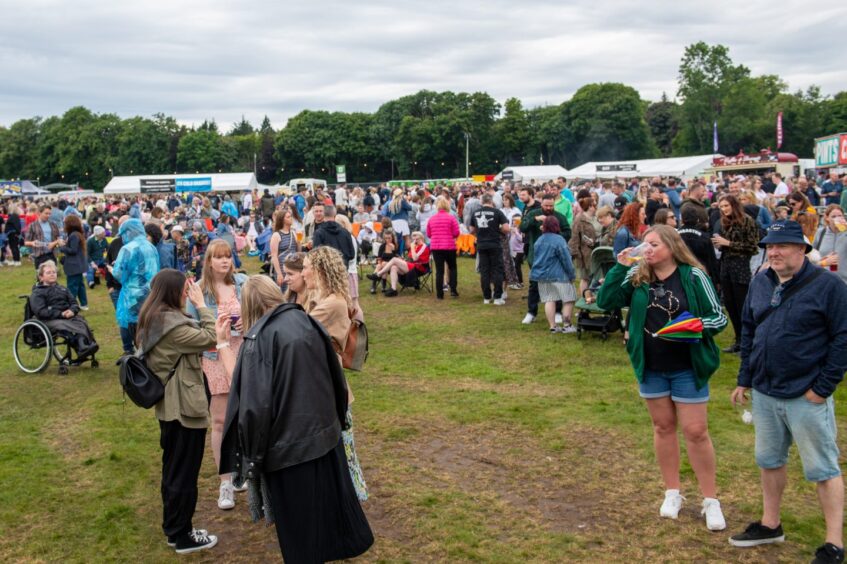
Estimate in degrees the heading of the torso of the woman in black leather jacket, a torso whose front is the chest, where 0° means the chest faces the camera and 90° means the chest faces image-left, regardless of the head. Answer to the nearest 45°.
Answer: approximately 135°

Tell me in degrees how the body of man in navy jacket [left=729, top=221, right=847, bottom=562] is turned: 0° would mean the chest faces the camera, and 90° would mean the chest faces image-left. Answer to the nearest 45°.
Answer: approximately 45°

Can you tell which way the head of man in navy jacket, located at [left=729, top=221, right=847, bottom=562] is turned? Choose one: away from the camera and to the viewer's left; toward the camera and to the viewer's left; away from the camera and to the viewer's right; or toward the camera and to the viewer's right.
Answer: toward the camera and to the viewer's left

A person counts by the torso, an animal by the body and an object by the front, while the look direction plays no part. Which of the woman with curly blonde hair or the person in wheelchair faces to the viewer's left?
the woman with curly blonde hair

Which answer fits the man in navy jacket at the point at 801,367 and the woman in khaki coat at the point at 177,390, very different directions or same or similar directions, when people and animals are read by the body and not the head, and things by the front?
very different directions

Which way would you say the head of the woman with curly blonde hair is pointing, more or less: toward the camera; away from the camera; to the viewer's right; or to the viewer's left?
to the viewer's left

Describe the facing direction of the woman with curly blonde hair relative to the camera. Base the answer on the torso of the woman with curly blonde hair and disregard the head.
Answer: to the viewer's left

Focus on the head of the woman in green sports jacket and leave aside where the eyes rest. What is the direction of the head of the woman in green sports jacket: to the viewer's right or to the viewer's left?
to the viewer's left

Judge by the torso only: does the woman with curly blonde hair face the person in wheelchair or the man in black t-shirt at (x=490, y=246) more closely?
the person in wheelchair

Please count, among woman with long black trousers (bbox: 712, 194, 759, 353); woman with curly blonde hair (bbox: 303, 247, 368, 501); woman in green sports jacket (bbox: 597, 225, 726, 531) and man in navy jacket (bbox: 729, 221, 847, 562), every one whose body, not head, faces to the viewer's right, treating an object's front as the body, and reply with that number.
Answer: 0

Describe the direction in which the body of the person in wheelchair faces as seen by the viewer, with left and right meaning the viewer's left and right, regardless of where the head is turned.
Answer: facing the viewer and to the right of the viewer

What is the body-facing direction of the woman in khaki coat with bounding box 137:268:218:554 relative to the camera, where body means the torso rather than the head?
to the viewer's right
